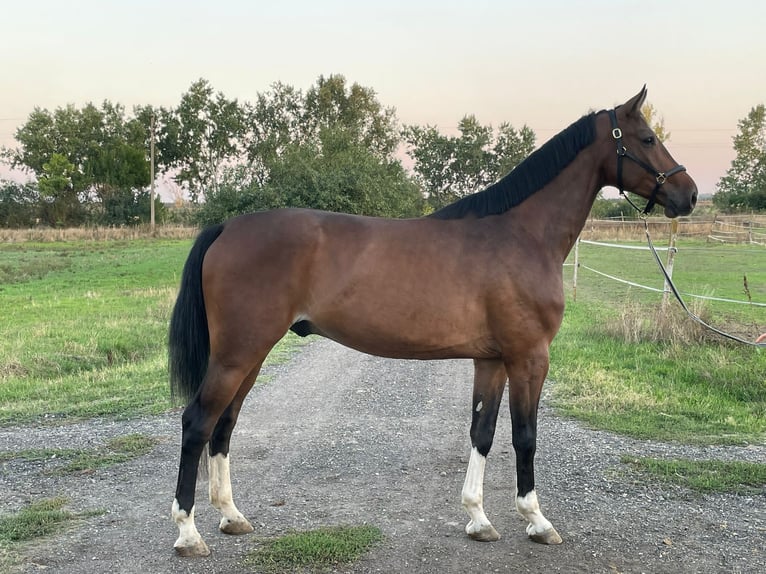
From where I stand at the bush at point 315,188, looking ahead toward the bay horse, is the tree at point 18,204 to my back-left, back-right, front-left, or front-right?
back-right

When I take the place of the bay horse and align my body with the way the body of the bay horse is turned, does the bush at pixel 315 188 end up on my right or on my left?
on my left

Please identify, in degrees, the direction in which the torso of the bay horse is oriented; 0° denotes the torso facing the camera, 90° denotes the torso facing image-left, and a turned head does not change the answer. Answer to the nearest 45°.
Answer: approximately 270°

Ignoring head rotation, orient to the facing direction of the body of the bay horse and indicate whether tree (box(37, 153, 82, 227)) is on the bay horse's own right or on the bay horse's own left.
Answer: on the bay horse's own left

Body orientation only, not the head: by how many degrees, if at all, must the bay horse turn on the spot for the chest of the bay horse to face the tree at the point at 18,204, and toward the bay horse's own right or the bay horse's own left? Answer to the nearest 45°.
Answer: approximately 135° to the bay horse's own left
